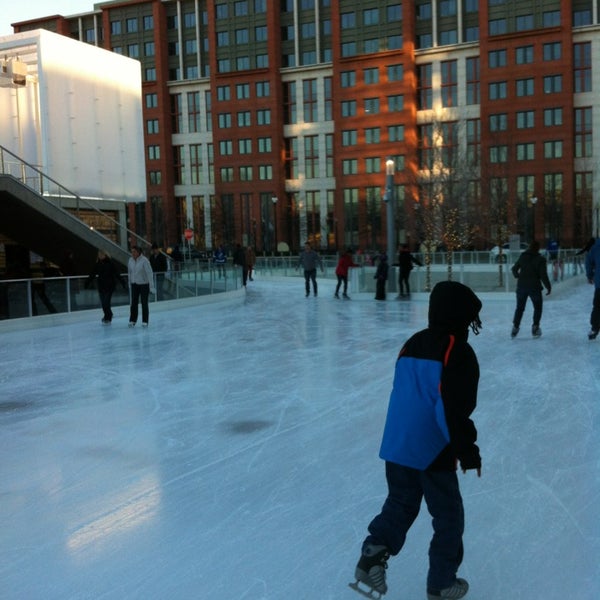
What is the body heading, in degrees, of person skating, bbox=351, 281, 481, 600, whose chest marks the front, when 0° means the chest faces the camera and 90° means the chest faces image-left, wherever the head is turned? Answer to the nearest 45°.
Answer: approximately 225°

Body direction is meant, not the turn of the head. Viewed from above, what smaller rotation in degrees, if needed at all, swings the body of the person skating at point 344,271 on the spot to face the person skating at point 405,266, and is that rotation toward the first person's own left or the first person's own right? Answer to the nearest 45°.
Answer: approximately 45° to the first person's own right

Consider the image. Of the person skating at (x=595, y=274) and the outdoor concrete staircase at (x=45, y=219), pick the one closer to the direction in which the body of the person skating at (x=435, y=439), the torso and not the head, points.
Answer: the person skating

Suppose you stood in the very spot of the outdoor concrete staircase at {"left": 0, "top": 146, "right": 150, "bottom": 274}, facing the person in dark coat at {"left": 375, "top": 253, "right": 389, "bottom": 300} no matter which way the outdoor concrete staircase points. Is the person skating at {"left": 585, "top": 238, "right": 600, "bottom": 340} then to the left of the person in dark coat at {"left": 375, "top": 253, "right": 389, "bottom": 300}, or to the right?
right

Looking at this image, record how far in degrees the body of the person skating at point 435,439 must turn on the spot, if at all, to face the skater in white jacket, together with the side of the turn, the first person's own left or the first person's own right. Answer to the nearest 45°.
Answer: approximately 90° to the first person's own left

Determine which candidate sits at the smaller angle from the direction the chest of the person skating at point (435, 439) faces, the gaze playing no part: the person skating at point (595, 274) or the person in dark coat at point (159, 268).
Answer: the person skating

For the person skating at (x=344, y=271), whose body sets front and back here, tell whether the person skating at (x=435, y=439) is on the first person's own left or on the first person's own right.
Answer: on the first person's own right
